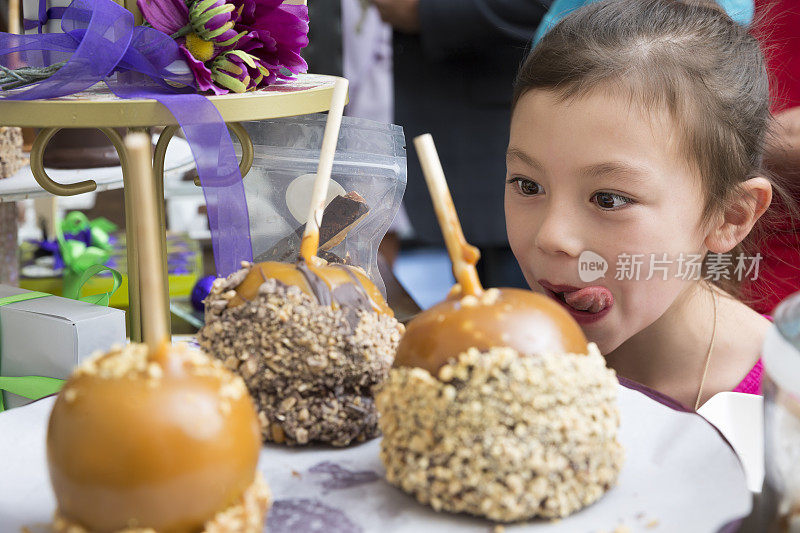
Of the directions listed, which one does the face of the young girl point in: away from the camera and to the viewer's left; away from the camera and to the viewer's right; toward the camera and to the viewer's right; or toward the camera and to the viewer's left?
toward the camera and to the viewer's left

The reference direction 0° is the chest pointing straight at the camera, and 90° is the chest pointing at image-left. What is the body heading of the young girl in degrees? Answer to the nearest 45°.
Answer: approximately 45°
